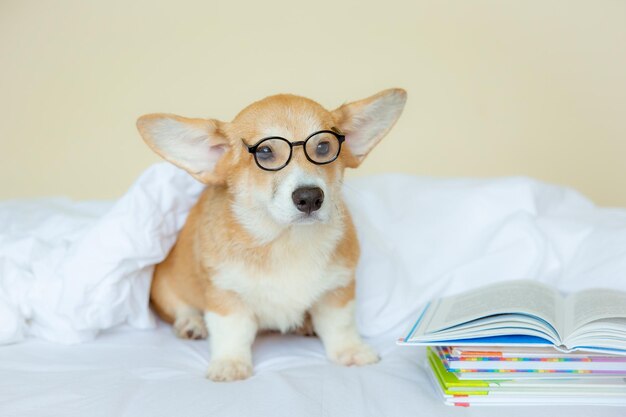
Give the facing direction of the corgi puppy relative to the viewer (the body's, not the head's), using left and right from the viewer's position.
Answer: facing the viewer and to the right of the viewer

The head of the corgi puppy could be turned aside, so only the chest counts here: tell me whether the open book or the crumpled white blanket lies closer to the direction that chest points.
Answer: the open book

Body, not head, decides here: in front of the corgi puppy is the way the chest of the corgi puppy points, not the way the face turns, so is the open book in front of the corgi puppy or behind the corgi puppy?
in front
